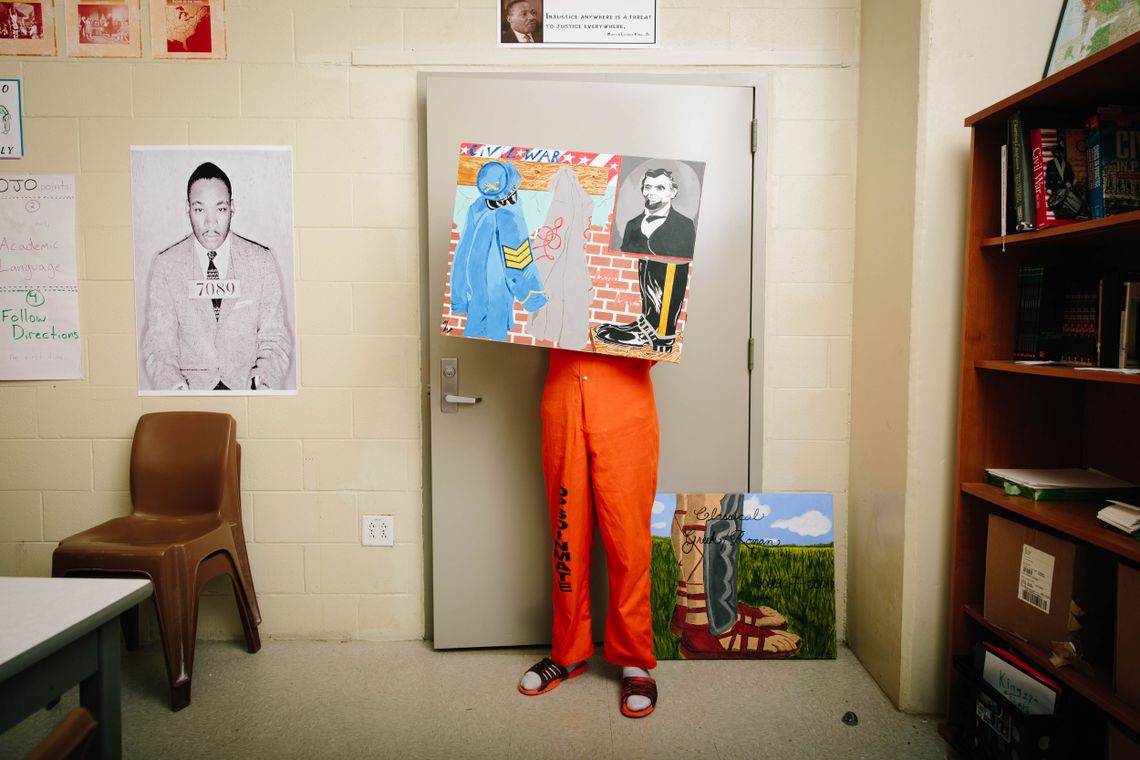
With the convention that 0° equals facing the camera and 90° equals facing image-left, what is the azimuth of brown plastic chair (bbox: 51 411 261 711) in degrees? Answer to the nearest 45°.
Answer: approximately 45°

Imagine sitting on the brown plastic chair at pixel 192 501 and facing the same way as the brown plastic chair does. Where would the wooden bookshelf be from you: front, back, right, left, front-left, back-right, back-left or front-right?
left

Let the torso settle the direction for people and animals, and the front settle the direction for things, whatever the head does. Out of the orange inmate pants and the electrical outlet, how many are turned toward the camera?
2

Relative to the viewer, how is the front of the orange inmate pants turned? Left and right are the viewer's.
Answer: facing the viewer

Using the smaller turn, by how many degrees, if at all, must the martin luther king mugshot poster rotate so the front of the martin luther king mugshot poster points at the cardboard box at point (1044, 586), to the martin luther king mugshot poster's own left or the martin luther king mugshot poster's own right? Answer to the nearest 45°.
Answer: approximately 45° to the martin luther king mugshot poster's own left

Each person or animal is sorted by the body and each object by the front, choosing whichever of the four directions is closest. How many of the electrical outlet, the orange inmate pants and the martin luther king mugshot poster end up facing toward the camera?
3

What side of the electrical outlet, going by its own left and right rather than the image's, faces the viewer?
front

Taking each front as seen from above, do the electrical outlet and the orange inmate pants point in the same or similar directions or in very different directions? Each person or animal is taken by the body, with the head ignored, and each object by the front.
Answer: same or similar directions

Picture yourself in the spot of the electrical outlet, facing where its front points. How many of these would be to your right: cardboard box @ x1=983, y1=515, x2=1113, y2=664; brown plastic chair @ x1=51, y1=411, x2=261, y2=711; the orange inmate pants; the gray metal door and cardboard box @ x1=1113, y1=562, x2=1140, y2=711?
1

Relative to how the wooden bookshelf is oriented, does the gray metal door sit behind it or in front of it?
in front

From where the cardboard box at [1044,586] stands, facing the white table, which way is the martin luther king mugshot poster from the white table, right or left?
right

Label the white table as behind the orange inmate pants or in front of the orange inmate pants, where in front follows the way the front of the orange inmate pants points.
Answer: in front

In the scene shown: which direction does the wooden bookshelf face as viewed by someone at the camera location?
facing the viewer and to the left of the viewer

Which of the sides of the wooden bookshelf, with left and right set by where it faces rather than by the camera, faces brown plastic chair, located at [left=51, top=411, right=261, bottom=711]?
front

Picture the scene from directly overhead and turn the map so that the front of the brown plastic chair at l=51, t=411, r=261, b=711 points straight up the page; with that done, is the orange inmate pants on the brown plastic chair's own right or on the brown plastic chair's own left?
on the brown plastic chair's own left

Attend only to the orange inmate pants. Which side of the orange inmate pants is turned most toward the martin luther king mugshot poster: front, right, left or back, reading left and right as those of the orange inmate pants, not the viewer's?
right

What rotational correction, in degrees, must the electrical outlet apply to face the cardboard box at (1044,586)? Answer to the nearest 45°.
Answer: approximately 45° to its left
